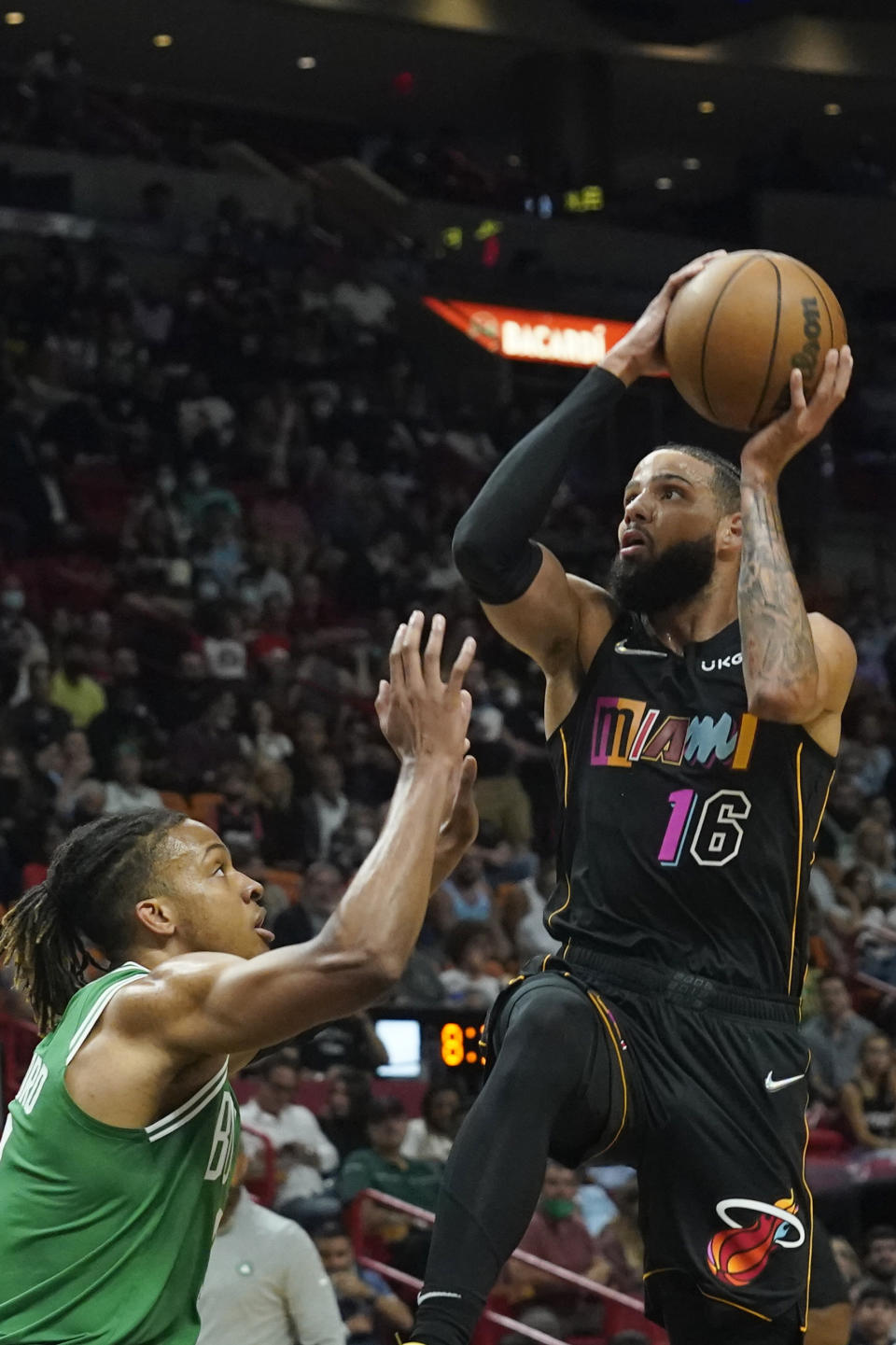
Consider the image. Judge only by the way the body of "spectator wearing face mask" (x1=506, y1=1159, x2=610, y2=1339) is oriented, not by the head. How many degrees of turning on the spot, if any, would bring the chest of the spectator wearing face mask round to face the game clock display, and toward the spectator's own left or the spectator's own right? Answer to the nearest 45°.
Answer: approximately 135° to the spectator's own right

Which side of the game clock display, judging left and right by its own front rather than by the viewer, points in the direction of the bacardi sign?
back

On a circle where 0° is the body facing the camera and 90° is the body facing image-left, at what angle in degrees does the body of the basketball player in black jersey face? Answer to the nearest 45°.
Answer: approximately 0°

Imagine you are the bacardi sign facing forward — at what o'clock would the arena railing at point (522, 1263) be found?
The arena railing is roughly at 12 o'clock from the bacardi sign.

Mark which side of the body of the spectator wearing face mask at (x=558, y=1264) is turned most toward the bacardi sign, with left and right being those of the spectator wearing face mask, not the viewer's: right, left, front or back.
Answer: back

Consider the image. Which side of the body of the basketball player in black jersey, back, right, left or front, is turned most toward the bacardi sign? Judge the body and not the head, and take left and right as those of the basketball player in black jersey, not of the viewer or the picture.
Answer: back

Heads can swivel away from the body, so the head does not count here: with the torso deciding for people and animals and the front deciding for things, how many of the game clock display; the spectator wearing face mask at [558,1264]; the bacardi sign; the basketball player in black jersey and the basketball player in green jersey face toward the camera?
4

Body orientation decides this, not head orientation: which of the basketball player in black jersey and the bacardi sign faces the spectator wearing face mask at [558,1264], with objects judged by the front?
the bacardi sign

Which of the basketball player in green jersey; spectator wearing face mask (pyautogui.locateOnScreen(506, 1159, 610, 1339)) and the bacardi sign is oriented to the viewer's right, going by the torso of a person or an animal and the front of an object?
the basketball player in green jersey

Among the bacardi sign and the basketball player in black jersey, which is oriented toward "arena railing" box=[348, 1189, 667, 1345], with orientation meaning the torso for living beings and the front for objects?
the bacardi sign

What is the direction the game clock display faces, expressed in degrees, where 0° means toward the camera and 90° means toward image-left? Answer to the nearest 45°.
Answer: approximately 0°

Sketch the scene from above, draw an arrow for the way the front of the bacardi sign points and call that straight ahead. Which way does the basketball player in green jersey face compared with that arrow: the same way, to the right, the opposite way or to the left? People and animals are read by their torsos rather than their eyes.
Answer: to the left
